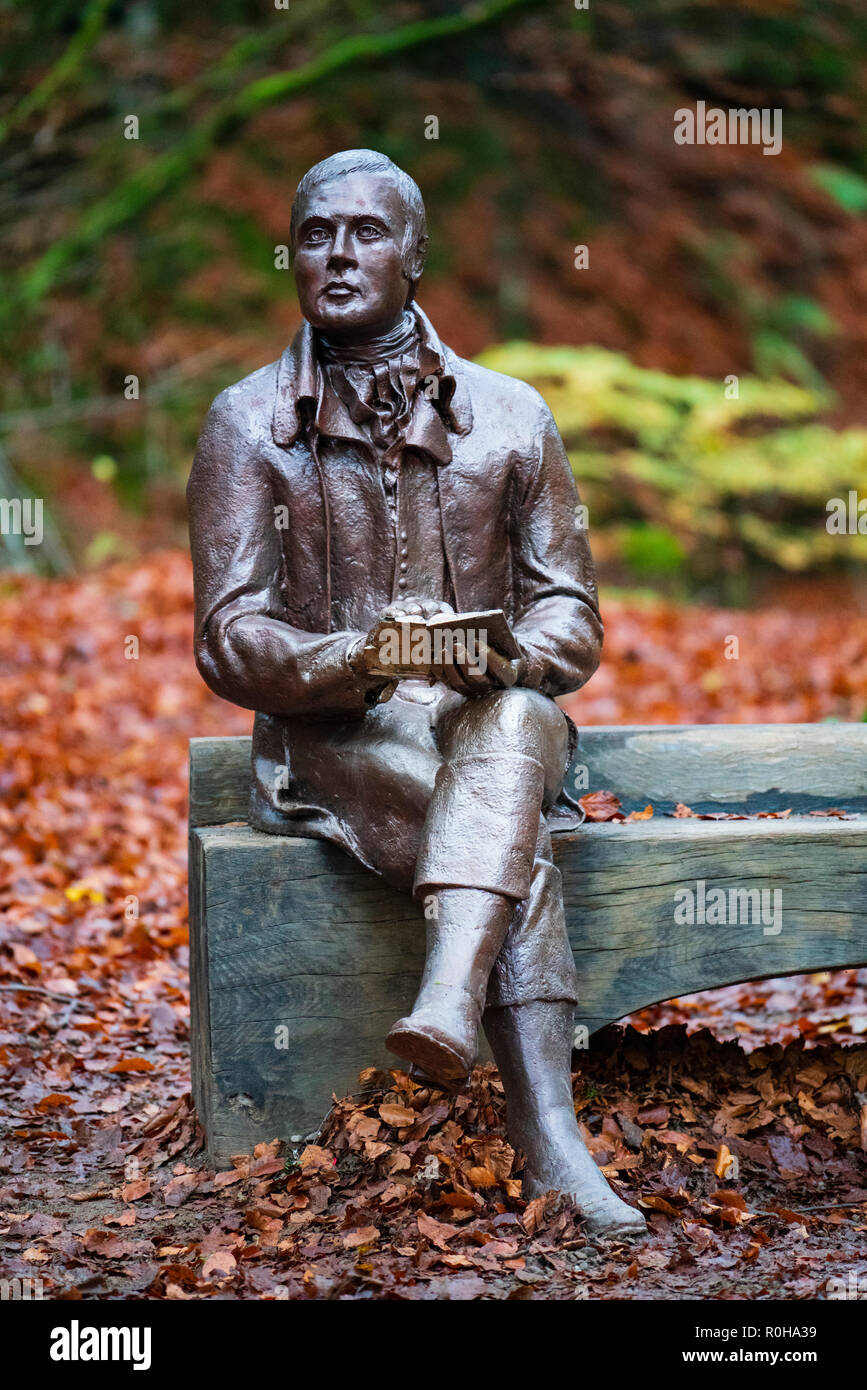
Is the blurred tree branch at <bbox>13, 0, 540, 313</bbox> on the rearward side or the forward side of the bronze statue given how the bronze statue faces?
on the rearward side

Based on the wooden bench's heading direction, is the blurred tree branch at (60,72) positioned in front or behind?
behind

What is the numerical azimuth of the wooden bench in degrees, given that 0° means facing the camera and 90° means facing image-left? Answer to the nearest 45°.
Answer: approximately 0°

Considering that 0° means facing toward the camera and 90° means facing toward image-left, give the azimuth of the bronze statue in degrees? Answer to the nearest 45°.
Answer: approximately 0°
